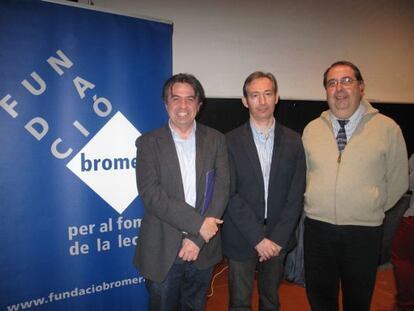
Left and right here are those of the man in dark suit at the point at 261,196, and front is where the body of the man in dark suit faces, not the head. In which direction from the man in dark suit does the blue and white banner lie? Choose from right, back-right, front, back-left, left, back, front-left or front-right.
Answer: right

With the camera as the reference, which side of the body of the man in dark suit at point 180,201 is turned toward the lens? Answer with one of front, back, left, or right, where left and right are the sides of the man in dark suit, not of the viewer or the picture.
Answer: front

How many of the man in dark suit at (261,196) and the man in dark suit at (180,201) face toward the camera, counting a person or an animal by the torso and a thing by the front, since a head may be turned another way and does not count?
2

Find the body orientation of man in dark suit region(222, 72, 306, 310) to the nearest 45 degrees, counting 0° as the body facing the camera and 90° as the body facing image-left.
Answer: approximately 0°

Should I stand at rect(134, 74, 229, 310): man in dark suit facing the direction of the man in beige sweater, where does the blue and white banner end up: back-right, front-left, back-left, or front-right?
back-left

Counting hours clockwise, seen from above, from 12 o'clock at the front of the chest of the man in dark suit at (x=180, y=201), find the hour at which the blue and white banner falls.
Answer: The blue and white banner is roughly at 4 o'clock from the man in dark suit.
